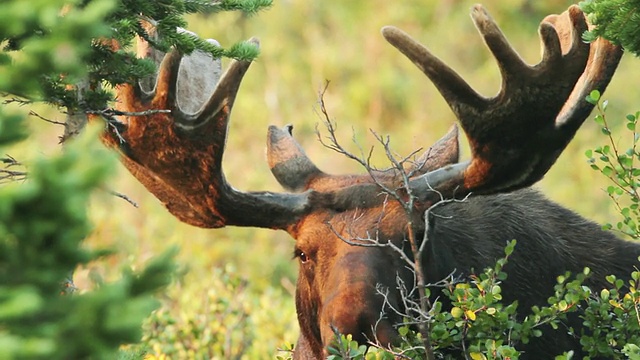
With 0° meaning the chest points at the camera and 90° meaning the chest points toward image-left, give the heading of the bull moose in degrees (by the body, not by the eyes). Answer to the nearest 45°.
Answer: approximately 45°

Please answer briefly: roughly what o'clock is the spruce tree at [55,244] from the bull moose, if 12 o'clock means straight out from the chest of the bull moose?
The spruce tree is roughly at 11 o'clock from the bull moose.
